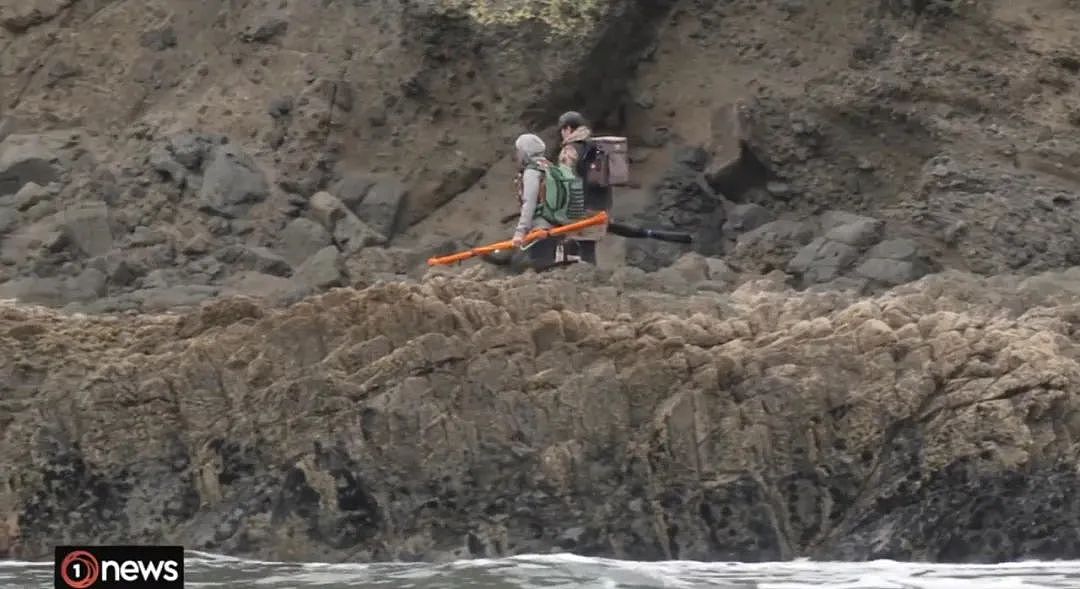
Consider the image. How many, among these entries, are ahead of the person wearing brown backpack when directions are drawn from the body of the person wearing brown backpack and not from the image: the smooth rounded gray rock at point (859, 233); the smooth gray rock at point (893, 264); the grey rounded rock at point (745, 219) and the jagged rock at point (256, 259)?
1

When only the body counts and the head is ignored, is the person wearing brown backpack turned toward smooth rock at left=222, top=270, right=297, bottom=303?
yes

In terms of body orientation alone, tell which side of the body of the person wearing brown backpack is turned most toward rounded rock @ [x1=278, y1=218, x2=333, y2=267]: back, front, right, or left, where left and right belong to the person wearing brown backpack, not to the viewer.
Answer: front

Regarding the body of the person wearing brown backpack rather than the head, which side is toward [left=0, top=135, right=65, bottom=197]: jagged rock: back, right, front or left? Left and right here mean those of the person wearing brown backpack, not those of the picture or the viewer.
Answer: front

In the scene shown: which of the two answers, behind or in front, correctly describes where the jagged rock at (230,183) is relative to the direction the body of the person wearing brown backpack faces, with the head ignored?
in front

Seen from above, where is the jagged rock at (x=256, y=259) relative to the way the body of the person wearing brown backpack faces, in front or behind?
in front

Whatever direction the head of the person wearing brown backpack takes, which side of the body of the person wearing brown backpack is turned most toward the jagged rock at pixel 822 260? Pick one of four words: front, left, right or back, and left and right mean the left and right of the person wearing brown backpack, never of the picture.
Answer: back

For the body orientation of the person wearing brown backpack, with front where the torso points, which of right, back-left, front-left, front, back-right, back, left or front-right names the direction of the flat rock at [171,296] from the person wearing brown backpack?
front

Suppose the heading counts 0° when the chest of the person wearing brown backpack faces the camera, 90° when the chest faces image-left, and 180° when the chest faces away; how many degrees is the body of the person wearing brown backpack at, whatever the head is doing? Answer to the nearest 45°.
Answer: approximately 90°

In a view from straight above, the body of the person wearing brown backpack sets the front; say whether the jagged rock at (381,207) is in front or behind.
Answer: in front

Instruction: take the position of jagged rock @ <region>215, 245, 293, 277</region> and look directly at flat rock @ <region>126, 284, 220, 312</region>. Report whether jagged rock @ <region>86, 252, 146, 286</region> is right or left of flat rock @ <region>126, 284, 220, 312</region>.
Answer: right

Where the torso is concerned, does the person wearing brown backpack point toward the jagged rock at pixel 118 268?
yes

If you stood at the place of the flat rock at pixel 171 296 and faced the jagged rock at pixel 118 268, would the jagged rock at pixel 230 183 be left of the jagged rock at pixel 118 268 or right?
right

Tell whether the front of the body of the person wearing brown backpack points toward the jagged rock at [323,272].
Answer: yes

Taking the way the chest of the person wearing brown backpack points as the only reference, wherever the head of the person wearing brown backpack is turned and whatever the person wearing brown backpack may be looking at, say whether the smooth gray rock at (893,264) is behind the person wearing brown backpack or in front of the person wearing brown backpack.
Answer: behind
